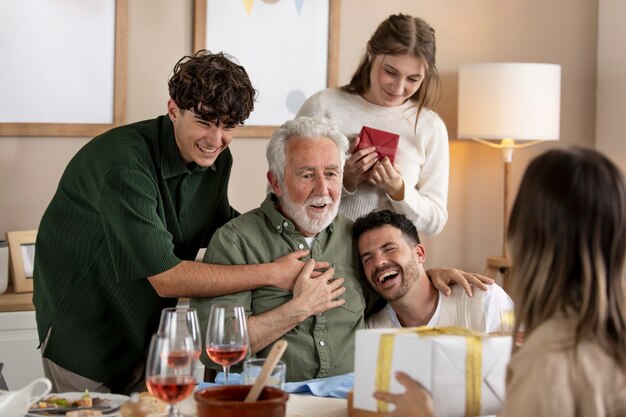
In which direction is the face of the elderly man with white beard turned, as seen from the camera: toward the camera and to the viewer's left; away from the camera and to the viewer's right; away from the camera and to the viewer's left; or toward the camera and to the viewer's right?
toward the camera and to the viewer's right

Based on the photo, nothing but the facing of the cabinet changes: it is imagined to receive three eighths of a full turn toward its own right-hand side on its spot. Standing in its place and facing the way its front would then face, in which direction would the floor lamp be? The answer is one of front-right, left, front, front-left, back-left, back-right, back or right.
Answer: back-right

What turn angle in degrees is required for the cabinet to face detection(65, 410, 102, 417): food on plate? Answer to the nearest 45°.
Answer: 0° — it already faces it

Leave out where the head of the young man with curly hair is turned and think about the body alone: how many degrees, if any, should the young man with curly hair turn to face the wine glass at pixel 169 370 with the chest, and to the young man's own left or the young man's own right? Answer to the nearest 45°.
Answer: approximately 45° to the young man's own right

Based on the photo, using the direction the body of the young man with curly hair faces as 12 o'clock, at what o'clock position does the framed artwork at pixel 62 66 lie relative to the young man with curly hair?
The framed artwork is roughly at 7 o'clock from the young man with curly hair.

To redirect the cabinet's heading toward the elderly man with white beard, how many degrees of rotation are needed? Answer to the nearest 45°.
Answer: approximately 45° to its left

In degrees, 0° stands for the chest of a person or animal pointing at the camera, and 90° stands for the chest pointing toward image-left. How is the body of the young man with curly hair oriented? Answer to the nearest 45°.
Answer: approximately 315°

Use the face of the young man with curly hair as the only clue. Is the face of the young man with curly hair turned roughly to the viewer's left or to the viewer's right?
to the viewer's right

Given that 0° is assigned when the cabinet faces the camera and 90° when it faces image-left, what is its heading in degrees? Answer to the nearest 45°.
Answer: approximately 0°
